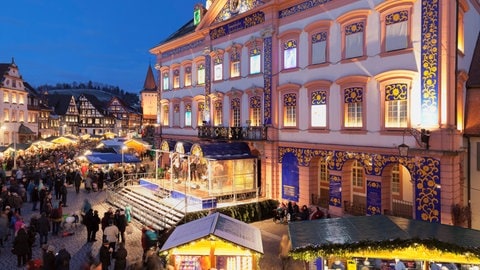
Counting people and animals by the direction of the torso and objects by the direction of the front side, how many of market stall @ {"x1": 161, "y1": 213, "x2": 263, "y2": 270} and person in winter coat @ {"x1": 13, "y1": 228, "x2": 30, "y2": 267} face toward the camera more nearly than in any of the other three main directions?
1

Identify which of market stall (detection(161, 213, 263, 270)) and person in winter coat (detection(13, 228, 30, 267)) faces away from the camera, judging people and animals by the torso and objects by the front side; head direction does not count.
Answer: the person in winter coat

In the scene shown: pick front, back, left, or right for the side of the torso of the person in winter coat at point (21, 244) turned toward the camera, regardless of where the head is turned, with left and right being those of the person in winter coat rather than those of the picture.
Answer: back

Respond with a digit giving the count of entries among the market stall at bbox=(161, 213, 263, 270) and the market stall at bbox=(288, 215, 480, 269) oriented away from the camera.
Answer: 0

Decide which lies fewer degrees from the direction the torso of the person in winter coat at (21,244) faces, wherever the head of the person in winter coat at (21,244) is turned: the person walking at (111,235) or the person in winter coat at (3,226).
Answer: the person in winter coat

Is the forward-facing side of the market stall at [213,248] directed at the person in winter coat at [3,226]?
no

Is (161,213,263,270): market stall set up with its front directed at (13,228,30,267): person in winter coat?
no

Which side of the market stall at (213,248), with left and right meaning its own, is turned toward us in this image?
front

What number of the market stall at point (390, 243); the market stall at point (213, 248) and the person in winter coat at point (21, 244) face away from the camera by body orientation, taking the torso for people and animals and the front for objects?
1

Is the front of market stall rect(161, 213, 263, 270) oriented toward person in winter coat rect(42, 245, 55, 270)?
no

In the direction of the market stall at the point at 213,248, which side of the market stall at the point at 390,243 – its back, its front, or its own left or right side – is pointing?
right

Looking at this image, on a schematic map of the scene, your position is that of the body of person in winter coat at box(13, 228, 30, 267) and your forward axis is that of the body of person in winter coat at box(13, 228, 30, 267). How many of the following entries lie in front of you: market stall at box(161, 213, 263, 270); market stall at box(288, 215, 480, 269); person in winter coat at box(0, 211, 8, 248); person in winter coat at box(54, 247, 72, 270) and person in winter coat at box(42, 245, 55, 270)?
1

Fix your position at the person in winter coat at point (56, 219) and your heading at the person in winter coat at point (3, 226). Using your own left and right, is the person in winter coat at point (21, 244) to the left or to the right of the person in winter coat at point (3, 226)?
left

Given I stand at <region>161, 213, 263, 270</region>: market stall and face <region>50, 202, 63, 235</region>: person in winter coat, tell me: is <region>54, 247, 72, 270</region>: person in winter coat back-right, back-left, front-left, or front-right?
front-left
